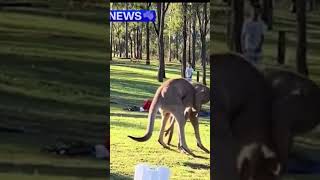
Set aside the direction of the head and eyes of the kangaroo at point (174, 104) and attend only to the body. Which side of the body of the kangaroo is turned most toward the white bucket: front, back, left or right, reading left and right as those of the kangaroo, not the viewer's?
right

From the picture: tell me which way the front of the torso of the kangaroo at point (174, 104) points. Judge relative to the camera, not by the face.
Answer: to the viewer's right
